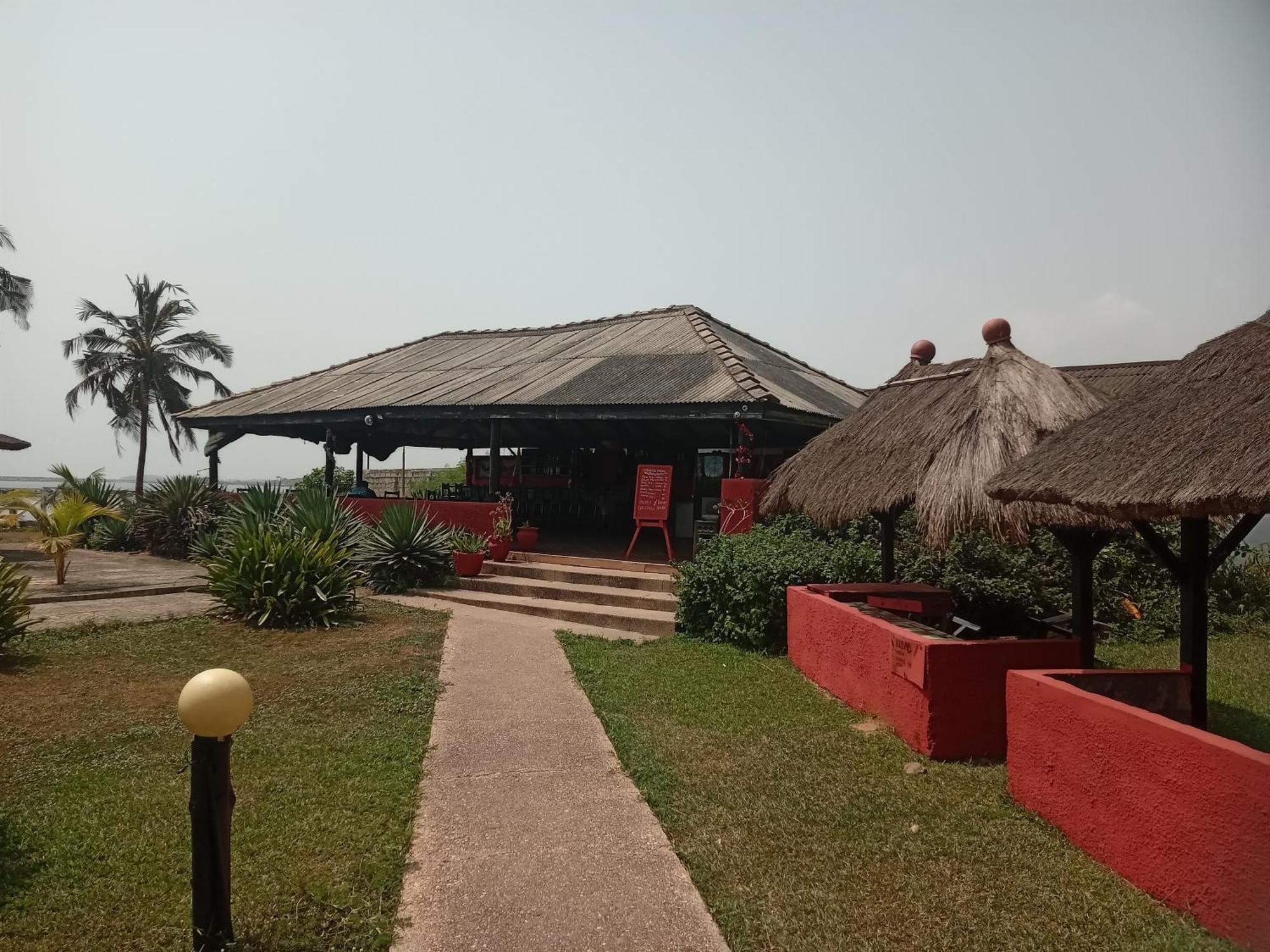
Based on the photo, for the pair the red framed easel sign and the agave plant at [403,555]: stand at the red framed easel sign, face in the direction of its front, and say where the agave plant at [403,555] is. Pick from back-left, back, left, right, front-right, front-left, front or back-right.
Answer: right

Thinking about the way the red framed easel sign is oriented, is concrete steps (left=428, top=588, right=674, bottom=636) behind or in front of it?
in front

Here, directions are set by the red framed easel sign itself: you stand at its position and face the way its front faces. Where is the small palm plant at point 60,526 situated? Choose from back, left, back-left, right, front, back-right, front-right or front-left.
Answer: right

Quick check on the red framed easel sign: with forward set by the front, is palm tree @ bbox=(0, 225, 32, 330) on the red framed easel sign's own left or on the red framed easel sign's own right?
on the red framed easel sign's own right

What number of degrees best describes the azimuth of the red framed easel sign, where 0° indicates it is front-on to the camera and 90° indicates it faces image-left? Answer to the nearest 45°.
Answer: approximately 0°

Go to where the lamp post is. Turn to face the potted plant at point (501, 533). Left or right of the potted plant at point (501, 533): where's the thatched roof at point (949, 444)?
right

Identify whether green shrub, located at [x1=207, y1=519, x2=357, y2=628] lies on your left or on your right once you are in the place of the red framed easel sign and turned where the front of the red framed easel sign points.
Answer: on your right

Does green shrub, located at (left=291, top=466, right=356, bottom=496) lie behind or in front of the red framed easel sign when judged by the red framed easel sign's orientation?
behind

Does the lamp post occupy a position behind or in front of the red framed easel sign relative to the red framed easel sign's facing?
in front

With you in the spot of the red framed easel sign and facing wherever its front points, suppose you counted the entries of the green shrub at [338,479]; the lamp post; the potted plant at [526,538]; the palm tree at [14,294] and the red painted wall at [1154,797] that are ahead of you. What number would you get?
2

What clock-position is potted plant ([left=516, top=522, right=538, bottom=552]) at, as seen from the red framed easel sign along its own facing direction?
The potted plant is roughly at 4 o'clock from the red framed easel sign.

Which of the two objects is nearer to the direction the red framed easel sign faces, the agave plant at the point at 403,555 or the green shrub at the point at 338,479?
the agave plant

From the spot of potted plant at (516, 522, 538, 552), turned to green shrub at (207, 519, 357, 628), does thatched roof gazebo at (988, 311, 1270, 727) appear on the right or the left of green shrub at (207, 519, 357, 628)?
left

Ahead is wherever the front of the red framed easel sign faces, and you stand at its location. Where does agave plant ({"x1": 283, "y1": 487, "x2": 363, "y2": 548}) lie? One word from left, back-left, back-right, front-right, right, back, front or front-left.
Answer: right
